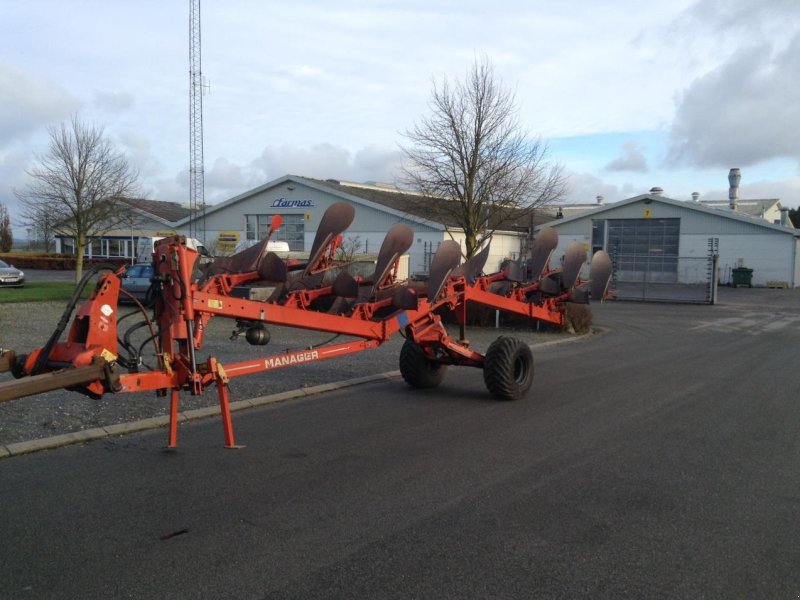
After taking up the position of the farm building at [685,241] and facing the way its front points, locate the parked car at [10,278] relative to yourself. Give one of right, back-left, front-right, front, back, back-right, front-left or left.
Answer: front-right

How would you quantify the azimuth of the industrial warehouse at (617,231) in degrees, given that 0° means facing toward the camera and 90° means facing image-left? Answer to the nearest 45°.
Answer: approximately 0°

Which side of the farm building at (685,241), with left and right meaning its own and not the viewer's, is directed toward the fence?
front

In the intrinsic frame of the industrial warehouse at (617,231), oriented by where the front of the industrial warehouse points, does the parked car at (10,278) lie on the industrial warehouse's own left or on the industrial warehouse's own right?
on the industrial warehouse's own right

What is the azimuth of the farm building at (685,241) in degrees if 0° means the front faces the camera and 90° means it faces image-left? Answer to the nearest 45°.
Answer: approximately 0°

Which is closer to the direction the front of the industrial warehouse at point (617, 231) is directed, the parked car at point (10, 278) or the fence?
the fence

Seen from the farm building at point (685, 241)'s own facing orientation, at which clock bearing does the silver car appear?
The silver car is roughly at 1 o'clock from the farm building.

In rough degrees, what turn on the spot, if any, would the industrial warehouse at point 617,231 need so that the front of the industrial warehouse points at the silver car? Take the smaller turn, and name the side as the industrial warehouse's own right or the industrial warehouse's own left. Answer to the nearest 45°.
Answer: approximately 45° to the industrial warehouse's own right

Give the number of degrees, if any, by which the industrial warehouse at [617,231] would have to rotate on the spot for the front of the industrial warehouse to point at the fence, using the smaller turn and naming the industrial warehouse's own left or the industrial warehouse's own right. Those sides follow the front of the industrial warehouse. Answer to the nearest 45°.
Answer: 0° — it already faces it
